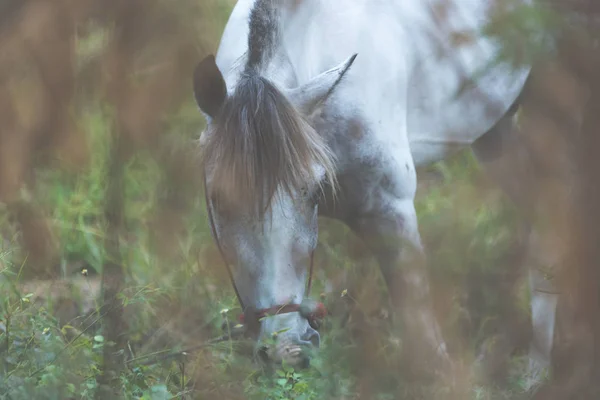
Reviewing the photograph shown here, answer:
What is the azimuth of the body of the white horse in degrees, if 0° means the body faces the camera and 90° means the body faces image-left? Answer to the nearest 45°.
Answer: approximately 45°
